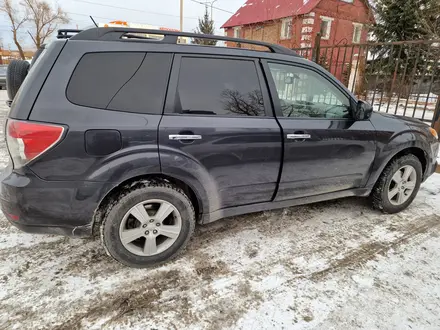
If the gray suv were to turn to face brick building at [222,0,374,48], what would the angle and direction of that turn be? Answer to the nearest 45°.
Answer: approximately 90° to its left

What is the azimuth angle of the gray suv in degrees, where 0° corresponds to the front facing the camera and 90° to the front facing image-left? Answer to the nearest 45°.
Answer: approximately 270°

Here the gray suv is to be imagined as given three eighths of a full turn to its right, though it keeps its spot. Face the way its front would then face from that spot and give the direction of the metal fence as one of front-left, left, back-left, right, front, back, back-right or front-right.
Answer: back
